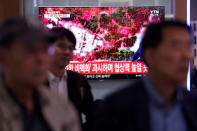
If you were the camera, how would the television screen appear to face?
facing the viewer
